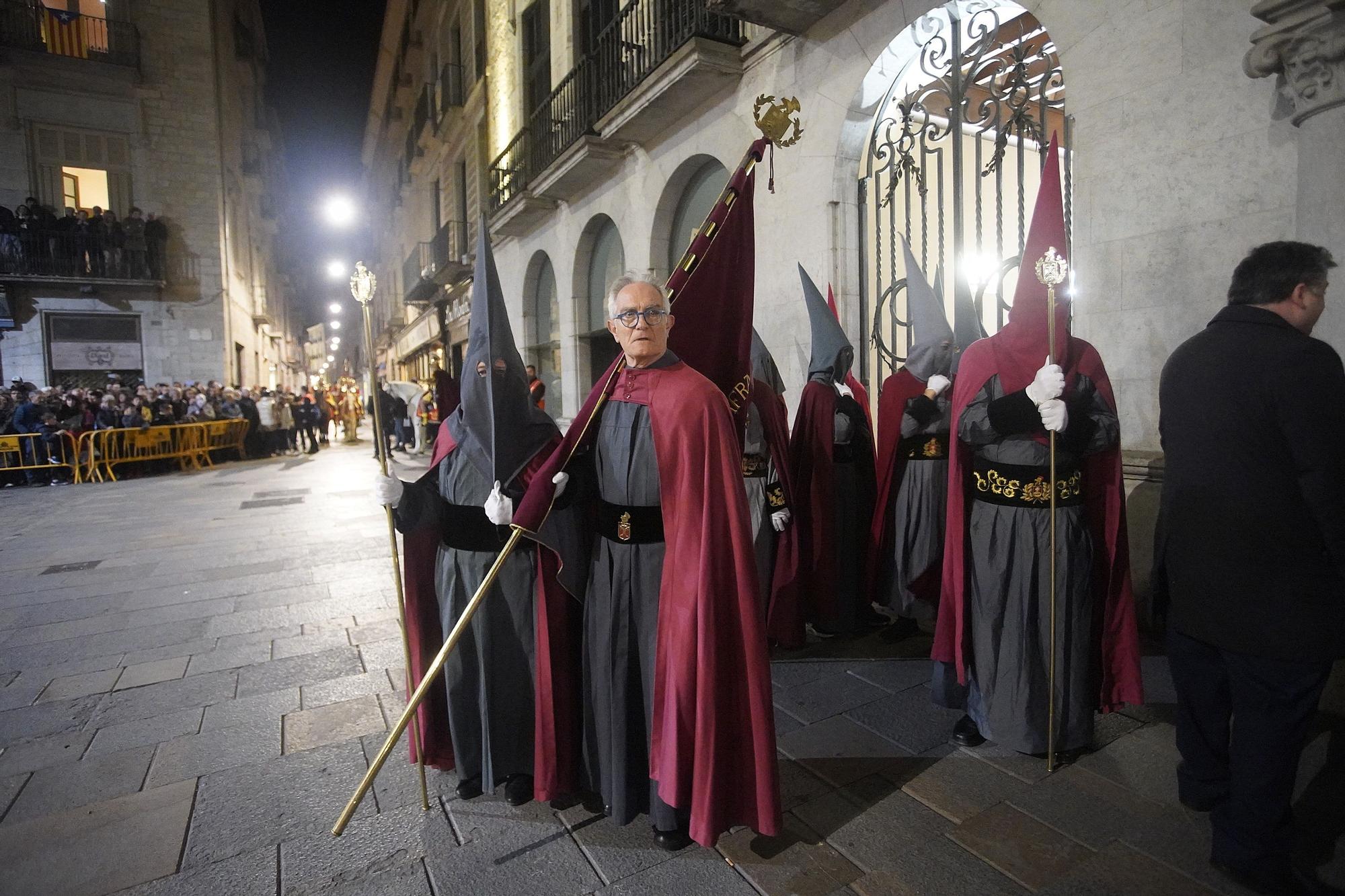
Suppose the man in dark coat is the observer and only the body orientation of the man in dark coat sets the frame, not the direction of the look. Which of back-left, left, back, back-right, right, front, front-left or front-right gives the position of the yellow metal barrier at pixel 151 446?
back-left

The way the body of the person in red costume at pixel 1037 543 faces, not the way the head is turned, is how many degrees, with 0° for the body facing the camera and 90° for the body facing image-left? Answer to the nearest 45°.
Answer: approximately 0°

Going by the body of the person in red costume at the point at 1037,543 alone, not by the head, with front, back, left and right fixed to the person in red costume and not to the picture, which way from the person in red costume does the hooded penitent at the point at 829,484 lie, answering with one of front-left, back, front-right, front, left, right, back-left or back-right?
back-right

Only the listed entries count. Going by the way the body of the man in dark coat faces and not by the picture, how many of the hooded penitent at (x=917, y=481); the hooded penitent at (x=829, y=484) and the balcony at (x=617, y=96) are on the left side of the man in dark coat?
3

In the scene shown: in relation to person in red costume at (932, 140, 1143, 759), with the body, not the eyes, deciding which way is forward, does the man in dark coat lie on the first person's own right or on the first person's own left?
on the first person's own left

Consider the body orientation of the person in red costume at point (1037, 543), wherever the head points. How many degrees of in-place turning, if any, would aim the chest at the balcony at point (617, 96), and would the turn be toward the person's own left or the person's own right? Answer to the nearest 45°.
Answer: approximately 135° to the person's own right

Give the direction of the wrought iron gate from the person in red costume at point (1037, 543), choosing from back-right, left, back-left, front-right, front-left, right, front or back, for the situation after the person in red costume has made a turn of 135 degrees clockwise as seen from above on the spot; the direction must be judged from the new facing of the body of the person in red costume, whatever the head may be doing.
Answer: front-right

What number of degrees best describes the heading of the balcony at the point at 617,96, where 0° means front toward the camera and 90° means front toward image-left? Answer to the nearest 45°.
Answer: approximately 45°

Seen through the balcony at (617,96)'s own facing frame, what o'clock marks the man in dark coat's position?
The man in dark coat is roughly at 10 o'clock from the balcony.

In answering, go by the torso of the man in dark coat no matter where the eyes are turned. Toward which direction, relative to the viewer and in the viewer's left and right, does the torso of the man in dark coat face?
facing away from the viewer and to the right of the viewer
